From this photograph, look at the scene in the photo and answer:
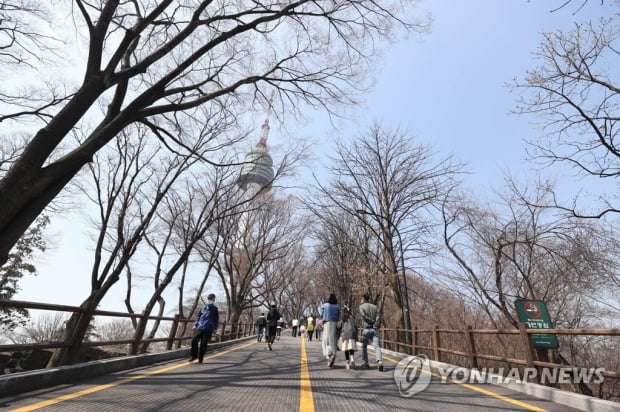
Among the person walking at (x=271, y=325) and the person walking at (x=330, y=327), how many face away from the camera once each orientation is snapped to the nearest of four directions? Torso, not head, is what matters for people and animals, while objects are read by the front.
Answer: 2

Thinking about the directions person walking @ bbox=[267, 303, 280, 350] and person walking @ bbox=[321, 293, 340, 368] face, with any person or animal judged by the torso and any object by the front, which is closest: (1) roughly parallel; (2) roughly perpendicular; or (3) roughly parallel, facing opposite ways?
roughly parallel

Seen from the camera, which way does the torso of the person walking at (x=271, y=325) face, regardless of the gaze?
away from the camera

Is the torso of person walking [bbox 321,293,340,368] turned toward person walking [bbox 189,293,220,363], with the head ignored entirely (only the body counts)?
no

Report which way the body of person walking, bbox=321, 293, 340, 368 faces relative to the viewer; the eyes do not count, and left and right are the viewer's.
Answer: facing away from the viewer

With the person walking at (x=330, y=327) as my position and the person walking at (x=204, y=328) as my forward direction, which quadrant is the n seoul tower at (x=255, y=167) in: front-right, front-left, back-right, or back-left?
front-right
